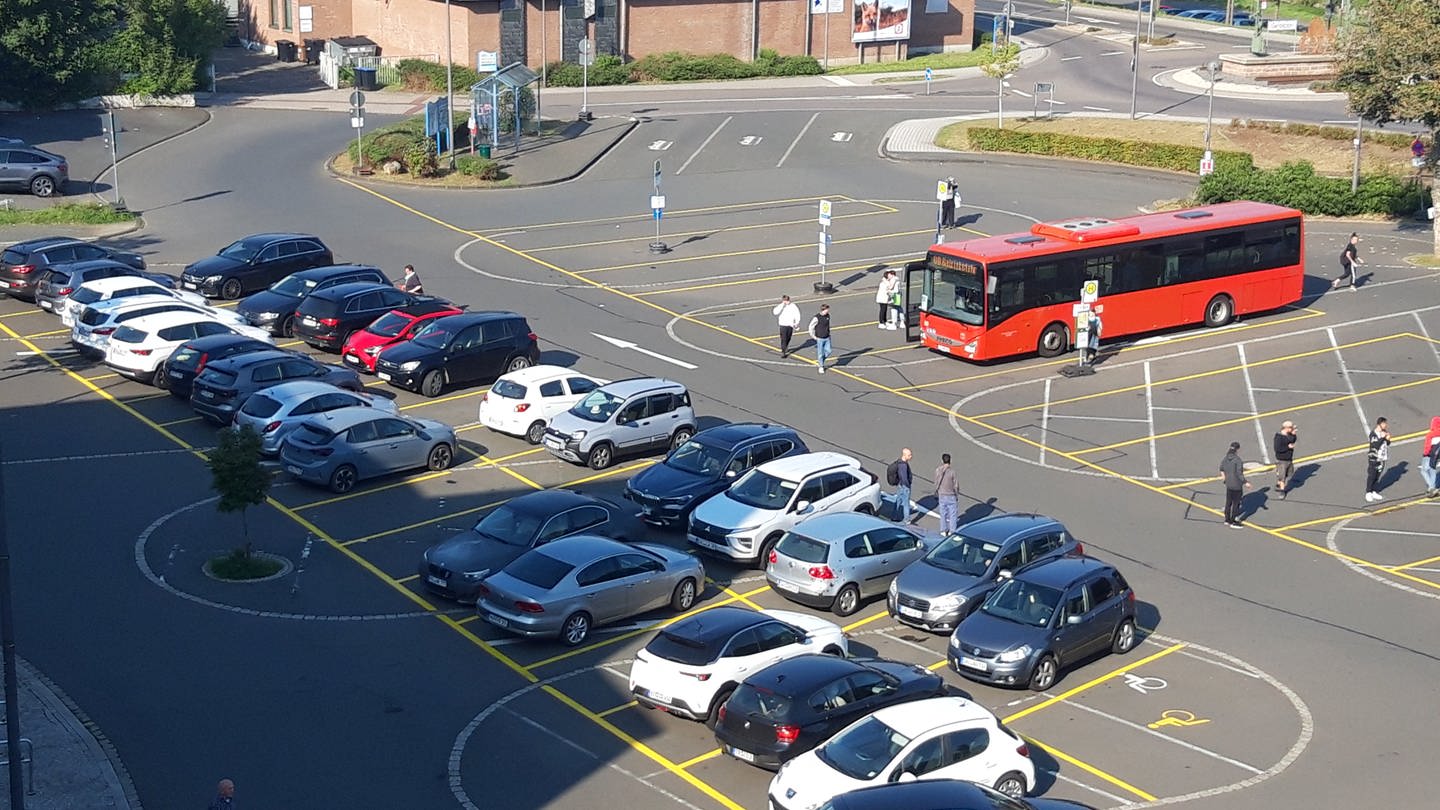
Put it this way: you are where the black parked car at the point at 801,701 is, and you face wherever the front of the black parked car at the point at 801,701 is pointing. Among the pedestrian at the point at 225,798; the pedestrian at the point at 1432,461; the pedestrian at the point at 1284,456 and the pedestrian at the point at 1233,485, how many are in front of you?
3

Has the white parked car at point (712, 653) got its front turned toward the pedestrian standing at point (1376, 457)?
yes

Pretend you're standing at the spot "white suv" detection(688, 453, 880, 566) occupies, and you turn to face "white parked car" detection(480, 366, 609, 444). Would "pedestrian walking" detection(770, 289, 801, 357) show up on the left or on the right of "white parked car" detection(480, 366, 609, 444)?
right

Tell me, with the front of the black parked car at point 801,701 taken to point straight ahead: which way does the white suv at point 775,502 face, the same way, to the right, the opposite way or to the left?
the opposite way

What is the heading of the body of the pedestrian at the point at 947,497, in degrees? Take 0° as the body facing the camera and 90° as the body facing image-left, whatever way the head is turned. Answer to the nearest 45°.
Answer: approximately 180°

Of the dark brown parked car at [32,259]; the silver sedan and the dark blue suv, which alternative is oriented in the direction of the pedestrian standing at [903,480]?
the silver sedan

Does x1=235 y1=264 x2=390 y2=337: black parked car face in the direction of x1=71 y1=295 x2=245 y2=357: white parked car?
yes

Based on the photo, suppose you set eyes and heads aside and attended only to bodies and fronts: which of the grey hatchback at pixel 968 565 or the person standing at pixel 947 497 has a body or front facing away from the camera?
the person standing
